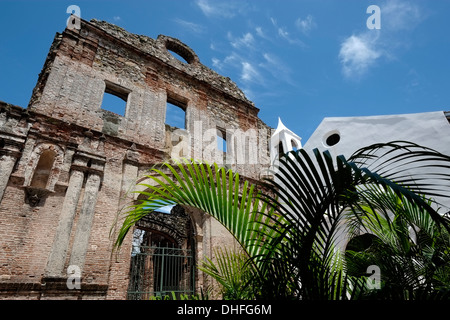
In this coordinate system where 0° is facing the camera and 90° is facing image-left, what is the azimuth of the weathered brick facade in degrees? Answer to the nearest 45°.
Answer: approximately 315°

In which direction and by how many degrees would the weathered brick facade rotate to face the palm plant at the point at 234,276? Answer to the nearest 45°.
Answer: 0° — it already faces it
